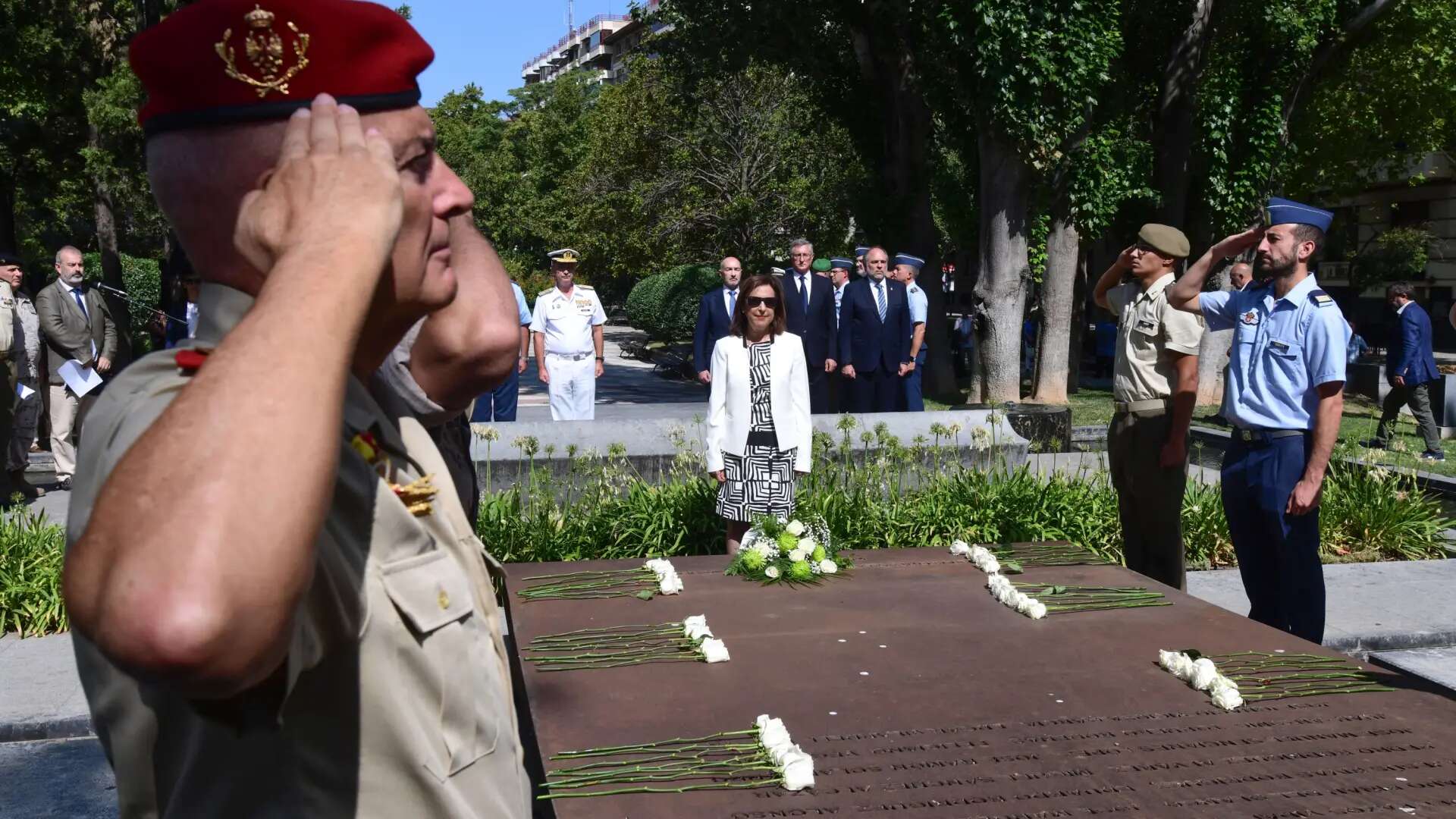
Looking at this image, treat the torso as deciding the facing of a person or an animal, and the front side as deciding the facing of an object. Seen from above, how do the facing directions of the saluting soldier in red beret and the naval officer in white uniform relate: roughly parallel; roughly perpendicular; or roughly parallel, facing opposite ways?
roughly perpendicular

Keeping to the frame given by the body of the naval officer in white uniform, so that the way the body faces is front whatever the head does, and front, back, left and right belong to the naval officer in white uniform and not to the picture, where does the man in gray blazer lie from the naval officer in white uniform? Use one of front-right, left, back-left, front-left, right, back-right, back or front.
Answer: right

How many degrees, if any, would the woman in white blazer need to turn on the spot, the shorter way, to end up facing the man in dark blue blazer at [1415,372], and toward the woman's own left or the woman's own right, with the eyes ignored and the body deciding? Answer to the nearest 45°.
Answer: approximately 135° to the woman's own left

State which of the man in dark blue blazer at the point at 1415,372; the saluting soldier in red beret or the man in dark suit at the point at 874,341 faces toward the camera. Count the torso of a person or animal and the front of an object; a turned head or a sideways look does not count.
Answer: the man in dark suit at the point at 874,341

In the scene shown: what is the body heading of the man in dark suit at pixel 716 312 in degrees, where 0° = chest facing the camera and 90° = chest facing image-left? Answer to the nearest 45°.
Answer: approximately 0°

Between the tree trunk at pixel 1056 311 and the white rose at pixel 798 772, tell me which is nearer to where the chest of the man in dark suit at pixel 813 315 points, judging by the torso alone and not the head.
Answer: the white rose

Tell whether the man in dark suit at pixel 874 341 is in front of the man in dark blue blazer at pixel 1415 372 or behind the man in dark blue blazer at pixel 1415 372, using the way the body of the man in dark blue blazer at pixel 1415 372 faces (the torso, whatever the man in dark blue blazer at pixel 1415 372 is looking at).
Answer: in front

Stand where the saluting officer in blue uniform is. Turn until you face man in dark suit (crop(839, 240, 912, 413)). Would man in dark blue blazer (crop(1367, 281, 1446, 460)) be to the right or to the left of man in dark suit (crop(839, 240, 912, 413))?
right

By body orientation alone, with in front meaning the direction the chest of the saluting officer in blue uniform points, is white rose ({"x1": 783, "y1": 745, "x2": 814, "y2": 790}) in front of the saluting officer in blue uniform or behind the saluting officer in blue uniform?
in front

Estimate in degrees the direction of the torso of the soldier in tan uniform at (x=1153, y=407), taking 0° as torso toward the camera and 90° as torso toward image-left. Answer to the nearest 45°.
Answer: approximately 45°

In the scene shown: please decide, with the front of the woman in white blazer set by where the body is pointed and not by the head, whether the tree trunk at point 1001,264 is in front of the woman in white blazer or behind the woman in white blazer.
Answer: behind

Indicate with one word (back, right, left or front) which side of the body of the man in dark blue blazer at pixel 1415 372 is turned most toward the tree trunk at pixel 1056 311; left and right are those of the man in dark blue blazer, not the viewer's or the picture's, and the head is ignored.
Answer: front

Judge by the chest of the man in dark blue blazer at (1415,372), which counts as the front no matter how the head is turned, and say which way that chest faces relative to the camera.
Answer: to the viewer's left

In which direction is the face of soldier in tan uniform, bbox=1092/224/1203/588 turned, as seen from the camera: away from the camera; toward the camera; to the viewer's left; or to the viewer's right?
to the viewer's left

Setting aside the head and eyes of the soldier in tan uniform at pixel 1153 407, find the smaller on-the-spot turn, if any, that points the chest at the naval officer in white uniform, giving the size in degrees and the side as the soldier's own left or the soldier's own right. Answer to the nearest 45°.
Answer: approximately 90° to the soldier's own right

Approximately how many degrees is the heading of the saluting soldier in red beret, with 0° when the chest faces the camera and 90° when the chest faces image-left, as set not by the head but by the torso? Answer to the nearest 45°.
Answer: approximately 270°
